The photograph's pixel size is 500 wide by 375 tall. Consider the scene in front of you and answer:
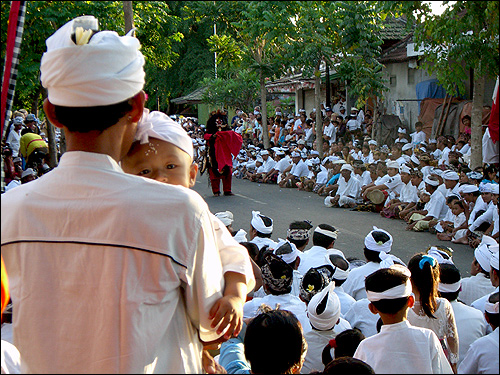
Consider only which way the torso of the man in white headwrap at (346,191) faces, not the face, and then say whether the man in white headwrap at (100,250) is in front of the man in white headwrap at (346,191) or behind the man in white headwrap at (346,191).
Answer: in front

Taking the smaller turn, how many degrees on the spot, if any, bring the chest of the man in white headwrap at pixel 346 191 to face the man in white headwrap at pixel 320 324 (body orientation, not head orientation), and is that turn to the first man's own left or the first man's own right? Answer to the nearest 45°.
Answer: approximately 45° to the first man's own left

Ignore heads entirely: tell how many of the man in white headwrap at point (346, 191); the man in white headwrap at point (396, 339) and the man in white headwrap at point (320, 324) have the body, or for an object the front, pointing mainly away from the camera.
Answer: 2

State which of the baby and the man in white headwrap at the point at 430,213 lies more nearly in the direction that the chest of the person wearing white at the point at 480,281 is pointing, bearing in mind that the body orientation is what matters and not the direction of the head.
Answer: the man in white headwrap

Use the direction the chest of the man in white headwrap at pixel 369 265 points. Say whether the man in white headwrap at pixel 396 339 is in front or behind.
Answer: behind

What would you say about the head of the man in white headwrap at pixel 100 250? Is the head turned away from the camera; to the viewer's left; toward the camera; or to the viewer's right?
away from the camera

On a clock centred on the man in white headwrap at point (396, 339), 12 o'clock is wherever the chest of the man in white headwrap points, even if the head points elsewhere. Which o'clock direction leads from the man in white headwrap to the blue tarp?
The blue tarp is roughly at 12 o'clock from the man in white headwrap.

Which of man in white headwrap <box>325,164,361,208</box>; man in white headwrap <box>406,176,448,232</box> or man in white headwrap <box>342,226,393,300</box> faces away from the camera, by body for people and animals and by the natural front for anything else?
man in white headwrap <box>342,226,393,300</box>

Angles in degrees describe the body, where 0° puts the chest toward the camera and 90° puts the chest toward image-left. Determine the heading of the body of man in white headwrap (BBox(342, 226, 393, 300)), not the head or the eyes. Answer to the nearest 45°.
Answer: approximately 180°

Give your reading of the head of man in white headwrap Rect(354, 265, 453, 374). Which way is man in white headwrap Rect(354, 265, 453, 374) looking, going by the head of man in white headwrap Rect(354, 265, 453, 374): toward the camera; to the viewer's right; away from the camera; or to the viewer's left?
away from the camera

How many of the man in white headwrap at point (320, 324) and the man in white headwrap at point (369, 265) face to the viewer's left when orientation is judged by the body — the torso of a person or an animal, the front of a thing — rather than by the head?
0

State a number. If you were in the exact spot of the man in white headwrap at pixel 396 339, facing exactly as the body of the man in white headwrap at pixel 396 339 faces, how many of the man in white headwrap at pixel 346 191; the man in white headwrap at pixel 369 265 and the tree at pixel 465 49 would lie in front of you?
3

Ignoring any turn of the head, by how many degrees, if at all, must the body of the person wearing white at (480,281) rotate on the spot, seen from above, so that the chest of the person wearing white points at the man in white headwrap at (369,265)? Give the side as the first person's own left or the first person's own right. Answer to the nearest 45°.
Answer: approximately 45° to the first person's own left

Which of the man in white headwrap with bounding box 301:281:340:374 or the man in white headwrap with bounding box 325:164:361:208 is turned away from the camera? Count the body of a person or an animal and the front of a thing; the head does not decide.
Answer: the man in white headwrap with bounding box 301:281:340:374

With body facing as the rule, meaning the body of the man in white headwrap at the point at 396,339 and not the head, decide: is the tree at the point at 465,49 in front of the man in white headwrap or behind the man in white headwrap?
in front

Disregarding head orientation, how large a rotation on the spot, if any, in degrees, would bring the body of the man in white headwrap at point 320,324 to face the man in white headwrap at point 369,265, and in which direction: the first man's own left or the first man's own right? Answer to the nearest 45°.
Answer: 0° — they already face them

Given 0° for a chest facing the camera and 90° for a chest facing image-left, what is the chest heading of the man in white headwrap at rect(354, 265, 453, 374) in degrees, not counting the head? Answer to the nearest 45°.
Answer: approximately 180°
